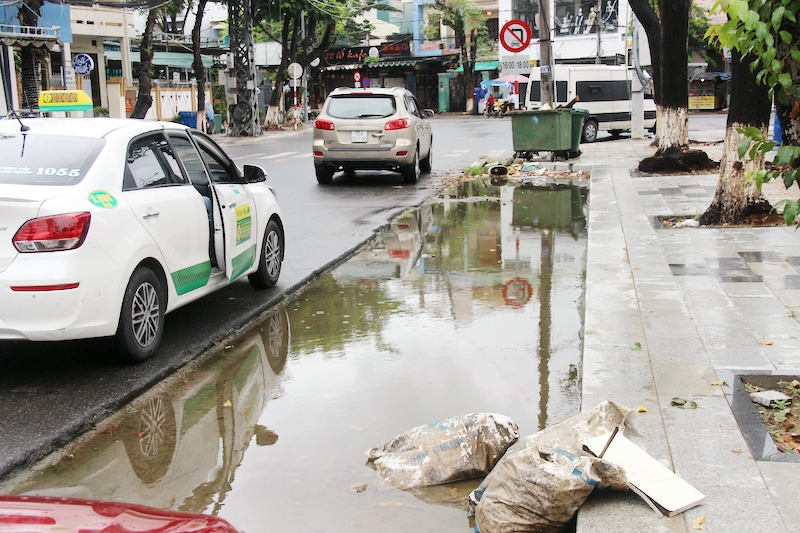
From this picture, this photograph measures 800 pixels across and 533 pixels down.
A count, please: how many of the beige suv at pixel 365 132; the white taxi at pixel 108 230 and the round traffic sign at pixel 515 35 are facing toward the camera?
1

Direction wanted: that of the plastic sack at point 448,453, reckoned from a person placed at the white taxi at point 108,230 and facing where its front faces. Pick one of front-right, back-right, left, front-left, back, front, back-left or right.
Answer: right

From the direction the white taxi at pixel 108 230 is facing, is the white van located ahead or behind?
ahead

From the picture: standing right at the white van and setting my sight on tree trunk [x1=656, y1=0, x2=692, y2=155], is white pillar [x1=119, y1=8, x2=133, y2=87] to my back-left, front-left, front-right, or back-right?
back-right

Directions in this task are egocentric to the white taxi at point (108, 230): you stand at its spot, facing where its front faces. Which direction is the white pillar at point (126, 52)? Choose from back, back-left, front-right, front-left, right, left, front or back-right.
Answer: front-left

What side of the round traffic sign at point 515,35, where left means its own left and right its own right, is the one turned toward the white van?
back

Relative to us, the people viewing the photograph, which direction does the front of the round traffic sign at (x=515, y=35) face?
facing the viewer

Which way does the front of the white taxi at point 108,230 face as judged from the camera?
facing away from the viewer and to the right of the viewer

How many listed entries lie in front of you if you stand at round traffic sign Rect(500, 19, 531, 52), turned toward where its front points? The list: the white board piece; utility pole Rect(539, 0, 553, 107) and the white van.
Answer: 1

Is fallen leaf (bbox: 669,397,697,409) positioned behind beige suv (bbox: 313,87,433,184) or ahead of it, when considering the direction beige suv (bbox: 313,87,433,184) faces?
behind

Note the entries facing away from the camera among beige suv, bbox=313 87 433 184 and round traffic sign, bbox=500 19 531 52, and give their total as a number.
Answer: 1

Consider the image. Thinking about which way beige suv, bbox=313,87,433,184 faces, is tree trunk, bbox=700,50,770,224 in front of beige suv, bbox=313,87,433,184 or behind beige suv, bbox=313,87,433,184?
behind

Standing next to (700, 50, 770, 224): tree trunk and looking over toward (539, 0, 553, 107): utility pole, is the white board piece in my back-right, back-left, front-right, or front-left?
back-left

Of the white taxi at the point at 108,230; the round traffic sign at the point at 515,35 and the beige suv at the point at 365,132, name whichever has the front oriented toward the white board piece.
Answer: the round traffic sign

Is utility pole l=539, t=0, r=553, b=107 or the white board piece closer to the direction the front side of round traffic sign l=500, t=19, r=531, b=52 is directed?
the white board piece

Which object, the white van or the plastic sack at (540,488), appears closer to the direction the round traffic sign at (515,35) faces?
the plastic sack

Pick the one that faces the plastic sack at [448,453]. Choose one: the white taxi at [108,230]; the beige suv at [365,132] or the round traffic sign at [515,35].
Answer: the round traffic sign

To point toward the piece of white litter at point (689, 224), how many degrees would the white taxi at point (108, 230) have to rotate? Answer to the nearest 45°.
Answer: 0° — it already faces it

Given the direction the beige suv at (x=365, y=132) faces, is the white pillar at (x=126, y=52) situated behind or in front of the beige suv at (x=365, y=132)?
in front

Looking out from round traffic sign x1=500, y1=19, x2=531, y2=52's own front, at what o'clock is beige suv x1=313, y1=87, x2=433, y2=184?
The beige suv is roughly at 1 o'clock from the round traffic sign.

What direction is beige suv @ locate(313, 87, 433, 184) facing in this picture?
away from the camera

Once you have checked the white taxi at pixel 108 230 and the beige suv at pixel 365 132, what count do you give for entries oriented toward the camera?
0
